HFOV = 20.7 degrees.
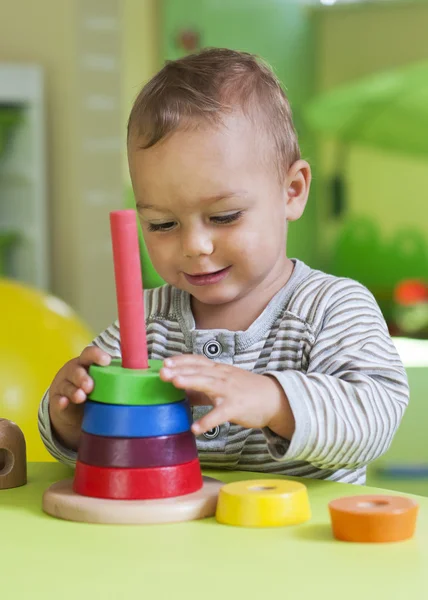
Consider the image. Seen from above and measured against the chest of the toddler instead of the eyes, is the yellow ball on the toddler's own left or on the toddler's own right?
on the toddler's own right

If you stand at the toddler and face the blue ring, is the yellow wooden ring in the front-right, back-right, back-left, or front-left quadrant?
front-left

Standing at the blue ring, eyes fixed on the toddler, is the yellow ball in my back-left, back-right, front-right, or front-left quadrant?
front-left

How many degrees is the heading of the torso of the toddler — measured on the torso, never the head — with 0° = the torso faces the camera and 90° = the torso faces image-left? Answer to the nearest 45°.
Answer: approximately 45°

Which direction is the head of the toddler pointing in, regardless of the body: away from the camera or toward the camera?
toward the camera
